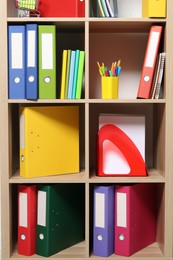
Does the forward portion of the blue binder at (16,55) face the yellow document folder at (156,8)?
no

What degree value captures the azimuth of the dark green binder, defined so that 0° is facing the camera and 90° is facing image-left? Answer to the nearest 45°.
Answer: approximately 45°

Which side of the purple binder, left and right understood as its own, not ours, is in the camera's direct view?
front

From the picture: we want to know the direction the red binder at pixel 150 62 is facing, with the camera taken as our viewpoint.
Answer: facing the viewer

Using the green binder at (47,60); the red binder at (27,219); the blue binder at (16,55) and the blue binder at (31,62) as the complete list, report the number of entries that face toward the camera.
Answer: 4

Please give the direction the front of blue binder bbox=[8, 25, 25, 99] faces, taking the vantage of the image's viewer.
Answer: facing the viewer

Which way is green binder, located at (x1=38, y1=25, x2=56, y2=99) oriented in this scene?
toward the camera

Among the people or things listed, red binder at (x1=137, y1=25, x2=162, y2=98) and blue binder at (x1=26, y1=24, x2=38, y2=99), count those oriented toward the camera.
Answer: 2

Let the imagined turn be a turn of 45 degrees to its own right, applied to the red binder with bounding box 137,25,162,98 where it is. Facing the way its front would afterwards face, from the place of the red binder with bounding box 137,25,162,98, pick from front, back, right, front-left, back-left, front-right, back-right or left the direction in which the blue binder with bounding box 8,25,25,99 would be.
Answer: front-right

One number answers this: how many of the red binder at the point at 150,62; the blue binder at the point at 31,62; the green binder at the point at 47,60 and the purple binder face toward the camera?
4

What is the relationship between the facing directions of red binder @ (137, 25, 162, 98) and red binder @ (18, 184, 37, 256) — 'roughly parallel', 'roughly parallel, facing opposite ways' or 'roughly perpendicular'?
roughly parallel
